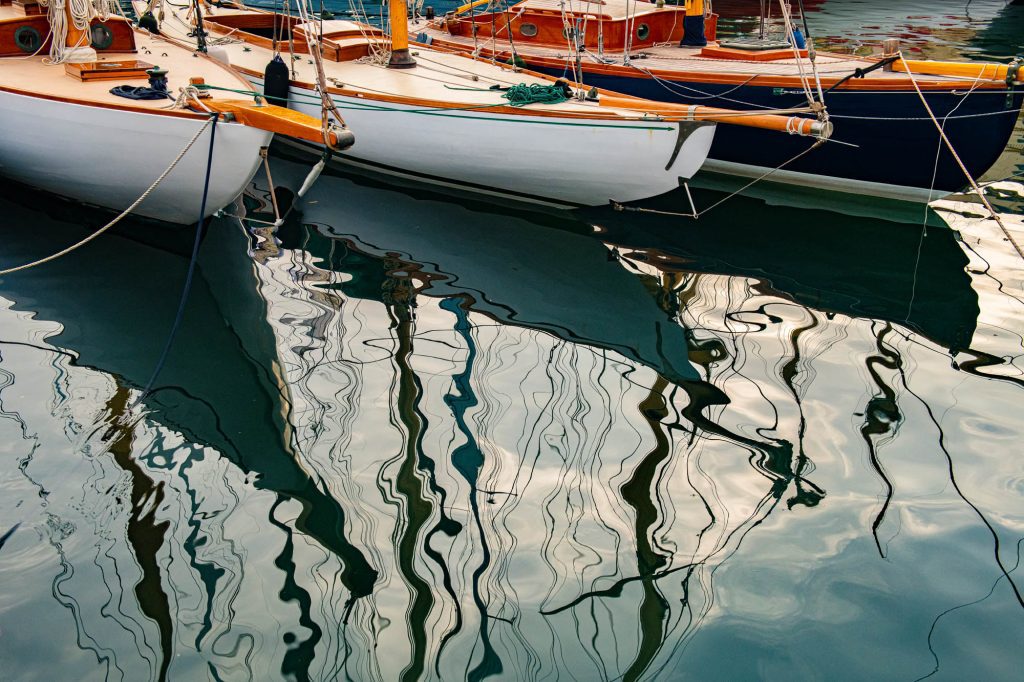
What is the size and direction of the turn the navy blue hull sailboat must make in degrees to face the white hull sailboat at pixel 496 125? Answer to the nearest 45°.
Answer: approximately 90° to its right

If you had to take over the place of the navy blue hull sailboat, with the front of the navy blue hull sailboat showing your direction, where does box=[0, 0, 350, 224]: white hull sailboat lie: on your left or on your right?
on your right

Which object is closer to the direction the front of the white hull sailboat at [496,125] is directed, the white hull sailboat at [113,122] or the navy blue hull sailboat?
the navy blue hull sailboat

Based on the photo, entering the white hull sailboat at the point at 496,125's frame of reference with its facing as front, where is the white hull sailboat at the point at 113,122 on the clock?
the white hull sailboat at the point at 113,122 is roughly at 4 o'clock from the white hull sailboat at the point at 496,125.

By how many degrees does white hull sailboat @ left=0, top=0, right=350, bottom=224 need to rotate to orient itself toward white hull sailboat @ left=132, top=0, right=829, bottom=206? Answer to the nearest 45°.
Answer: approximately 45° to its left

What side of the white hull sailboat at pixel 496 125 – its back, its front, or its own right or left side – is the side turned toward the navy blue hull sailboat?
left

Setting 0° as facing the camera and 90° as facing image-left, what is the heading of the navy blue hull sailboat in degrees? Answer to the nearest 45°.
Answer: approximately 315°

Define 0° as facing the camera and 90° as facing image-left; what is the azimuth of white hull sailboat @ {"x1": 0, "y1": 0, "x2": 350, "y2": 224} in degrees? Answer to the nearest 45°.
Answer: approximately 315°
